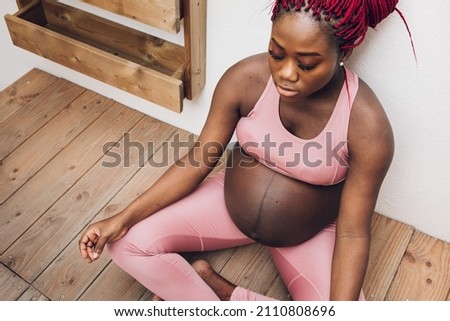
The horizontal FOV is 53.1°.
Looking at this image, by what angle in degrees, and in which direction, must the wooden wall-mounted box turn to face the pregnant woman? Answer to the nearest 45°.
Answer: approximately 90° to its left

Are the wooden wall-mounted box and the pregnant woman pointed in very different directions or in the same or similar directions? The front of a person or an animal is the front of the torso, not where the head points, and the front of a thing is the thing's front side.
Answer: same or similar directions

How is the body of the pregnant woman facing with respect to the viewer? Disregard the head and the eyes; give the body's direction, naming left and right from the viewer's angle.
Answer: facing the viewer and to the left of the viewer

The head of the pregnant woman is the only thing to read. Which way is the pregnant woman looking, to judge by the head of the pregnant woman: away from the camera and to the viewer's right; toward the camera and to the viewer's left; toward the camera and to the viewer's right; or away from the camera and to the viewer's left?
toward the camera and to the viewer's left

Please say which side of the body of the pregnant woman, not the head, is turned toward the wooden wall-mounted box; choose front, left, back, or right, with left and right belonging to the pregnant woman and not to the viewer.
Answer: right

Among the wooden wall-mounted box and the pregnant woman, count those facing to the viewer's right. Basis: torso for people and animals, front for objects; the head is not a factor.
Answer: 0
